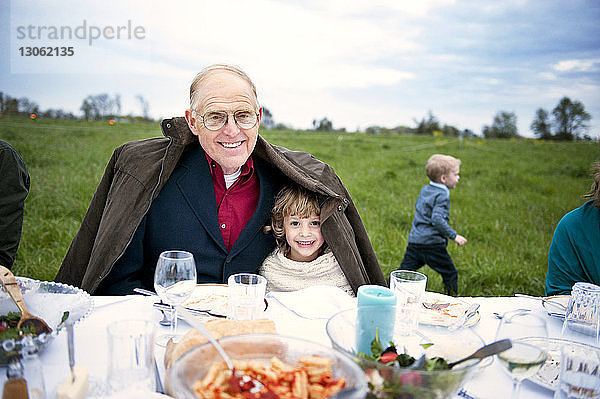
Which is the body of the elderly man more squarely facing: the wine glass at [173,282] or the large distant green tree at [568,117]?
the wine glass

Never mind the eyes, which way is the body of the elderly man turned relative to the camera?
toward the camera

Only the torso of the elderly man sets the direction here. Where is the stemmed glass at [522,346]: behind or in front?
in front

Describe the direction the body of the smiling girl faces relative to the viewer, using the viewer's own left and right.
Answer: facing the viewer

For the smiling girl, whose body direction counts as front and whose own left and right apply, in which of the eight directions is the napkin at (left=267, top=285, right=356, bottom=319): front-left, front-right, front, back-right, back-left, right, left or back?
front

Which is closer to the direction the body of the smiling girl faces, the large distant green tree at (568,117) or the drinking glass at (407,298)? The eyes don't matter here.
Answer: the drinking glass

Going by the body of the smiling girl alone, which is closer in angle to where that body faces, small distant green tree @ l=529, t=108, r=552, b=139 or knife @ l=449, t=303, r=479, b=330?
the knife

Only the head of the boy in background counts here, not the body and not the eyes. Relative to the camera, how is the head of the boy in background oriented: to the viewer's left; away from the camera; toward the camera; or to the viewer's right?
to the viewer's right

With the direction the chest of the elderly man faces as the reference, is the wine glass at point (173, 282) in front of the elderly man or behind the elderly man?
in front

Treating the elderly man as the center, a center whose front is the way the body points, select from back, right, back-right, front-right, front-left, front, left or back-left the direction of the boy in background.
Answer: back-left

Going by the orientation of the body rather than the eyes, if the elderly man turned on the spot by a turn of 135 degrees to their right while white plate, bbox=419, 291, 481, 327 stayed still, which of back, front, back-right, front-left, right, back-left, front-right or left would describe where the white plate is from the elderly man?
back

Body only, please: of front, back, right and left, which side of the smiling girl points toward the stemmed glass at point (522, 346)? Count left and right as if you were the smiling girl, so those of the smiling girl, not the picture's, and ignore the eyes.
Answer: front
